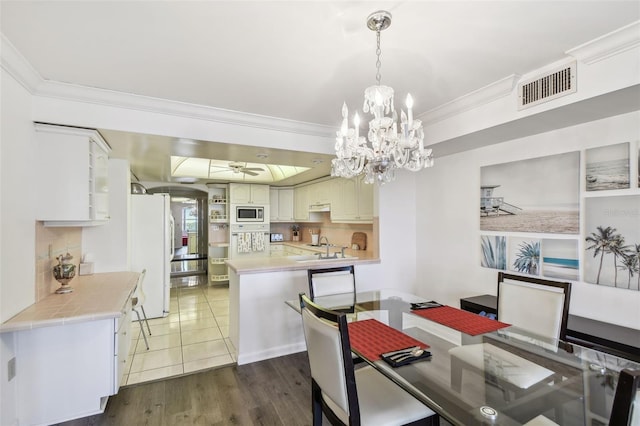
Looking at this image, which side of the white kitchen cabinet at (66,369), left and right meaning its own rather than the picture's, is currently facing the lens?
right

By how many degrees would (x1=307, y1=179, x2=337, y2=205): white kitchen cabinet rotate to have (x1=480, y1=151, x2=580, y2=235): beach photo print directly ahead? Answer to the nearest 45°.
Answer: approximately 90° to its left

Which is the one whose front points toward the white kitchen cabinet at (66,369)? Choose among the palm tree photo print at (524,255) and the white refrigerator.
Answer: the palm tree photo print

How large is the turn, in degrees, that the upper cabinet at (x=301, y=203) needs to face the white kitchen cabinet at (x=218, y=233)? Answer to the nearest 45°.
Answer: approximately 45° to its right

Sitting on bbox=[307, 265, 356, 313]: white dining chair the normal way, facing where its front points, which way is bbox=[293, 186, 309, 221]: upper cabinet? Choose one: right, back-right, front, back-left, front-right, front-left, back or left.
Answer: back

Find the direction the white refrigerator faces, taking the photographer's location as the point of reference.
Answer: facing to the right of the viewer

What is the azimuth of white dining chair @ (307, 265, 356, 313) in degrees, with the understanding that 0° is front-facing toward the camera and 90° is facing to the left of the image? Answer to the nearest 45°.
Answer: approximately 0°

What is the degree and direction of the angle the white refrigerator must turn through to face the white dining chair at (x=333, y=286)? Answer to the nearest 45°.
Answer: approximately 45° to its right
